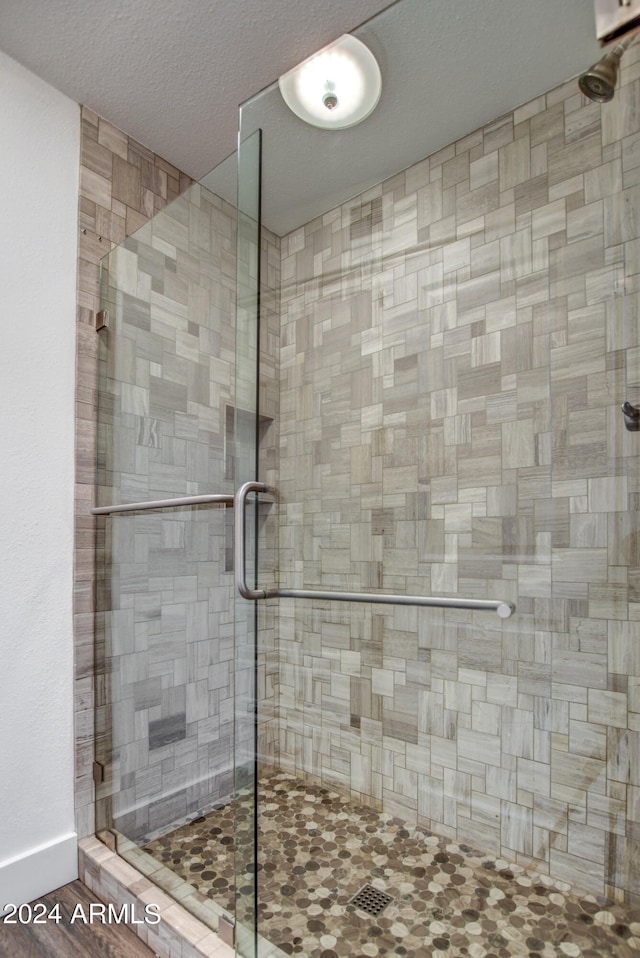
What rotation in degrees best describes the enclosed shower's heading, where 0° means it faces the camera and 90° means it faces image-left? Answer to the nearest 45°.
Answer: approximately 45°

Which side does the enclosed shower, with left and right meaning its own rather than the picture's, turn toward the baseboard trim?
right
